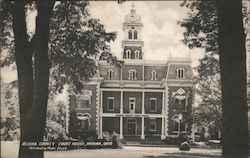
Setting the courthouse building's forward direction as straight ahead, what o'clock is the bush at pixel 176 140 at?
The bush is roughly at 10 o'clock from the courthouse building.

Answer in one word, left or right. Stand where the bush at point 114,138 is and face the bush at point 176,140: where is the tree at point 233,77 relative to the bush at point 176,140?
right

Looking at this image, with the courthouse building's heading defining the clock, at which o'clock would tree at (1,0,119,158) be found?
The tree is roughly at 12 o'clock from the courthouse building.

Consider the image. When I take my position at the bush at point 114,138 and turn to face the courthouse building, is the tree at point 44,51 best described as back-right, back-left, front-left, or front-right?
back-left

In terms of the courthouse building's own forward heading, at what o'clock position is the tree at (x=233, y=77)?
The tree is roughly at 11 o'clock from the courthouse building.

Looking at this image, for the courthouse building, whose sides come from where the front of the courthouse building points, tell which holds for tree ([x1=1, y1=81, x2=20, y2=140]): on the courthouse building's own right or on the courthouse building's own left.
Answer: on the courthouse building's own right

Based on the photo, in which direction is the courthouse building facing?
toward the camera
